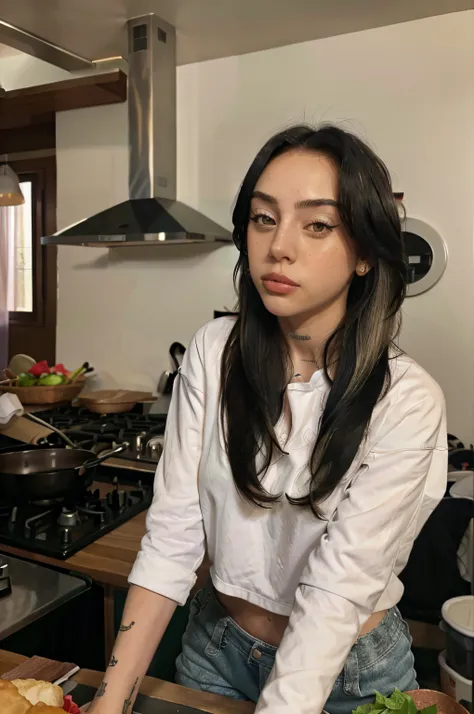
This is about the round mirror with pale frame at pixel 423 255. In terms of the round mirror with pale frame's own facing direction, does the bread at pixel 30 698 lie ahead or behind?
ahead

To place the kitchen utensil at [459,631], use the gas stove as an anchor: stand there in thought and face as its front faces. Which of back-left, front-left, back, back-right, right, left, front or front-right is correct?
front-left

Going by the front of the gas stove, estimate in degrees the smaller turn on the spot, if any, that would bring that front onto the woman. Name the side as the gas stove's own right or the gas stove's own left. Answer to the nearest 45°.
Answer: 0° — it already faces them

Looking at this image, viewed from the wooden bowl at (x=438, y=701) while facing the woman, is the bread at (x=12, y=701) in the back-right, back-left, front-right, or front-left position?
front-left

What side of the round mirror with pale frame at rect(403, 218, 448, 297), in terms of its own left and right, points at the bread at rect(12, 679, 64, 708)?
front

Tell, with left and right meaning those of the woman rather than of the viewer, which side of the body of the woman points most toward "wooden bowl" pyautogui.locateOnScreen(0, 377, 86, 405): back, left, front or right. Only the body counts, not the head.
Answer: right

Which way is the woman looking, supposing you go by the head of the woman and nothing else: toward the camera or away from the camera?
toward the camera

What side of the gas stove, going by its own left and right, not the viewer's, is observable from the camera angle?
front

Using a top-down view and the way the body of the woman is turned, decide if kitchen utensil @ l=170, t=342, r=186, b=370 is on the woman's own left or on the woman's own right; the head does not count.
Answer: on the woman's own right

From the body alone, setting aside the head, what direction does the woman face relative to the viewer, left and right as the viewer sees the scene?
facing the viewer and to the left of the viewer

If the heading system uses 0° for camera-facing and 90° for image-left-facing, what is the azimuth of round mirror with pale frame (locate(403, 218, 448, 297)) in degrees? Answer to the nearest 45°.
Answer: approximately 0°
